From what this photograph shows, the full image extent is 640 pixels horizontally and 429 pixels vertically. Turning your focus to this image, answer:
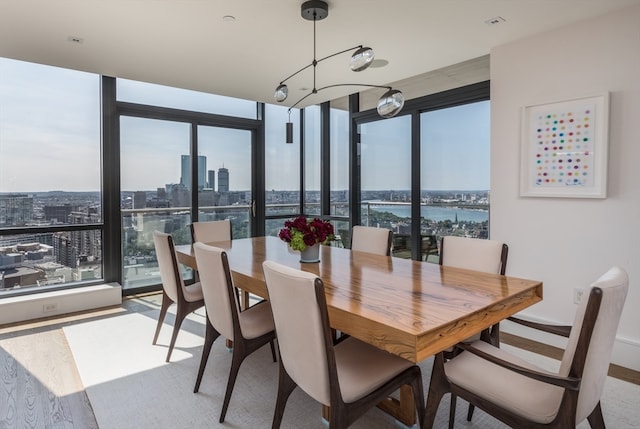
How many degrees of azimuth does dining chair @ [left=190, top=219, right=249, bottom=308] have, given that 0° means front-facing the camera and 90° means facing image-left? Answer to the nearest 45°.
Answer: approximately 315°

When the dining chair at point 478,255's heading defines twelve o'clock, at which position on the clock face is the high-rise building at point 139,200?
The high-rise building is roughly at 2 o'clock from the dining chair.

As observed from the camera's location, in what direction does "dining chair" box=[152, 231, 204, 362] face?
facing away from the viewer and to the right of the viewer

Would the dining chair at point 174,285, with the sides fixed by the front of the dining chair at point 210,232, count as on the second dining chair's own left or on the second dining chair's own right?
on the second dining chair's own right

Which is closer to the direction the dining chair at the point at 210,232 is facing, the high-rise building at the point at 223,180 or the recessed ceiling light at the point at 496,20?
the recessed ceiling light

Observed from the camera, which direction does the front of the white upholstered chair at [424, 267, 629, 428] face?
facing away from the viewer and to the left of the viewer

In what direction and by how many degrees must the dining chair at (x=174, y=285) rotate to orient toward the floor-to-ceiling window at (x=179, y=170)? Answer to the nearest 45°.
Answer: approximately 45° to its left

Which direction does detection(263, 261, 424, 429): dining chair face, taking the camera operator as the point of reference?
facing away from the viewer and to the right of the viewer

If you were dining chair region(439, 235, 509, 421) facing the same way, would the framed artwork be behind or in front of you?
behind
